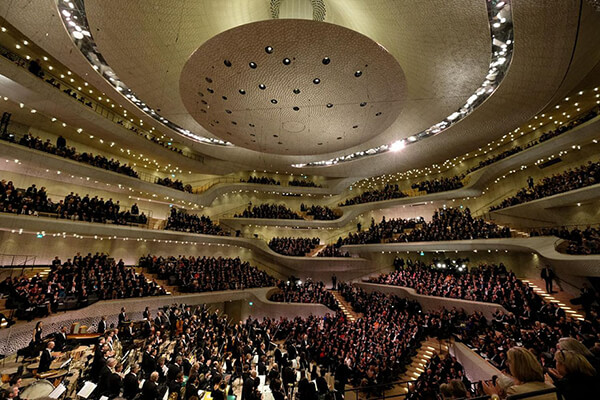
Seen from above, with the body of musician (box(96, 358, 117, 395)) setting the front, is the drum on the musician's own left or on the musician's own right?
on the musician's own right

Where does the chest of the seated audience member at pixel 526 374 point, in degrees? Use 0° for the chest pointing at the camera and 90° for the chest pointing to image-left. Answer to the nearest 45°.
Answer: approximately 135°

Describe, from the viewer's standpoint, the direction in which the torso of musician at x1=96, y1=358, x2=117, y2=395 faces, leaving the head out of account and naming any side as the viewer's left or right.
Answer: facing to the right of the viewer

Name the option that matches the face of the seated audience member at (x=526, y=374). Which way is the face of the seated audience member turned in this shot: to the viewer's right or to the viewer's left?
to the viewer's left

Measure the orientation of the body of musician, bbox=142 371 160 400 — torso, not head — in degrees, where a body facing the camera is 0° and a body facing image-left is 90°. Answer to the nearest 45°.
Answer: approximately 270°

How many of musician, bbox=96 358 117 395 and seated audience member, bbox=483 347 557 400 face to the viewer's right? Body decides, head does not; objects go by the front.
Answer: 1

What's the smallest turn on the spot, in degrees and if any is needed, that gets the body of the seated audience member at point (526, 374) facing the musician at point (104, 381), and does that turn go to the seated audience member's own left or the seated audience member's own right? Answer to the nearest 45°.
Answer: approximately 45° to the seated audience member's own left
